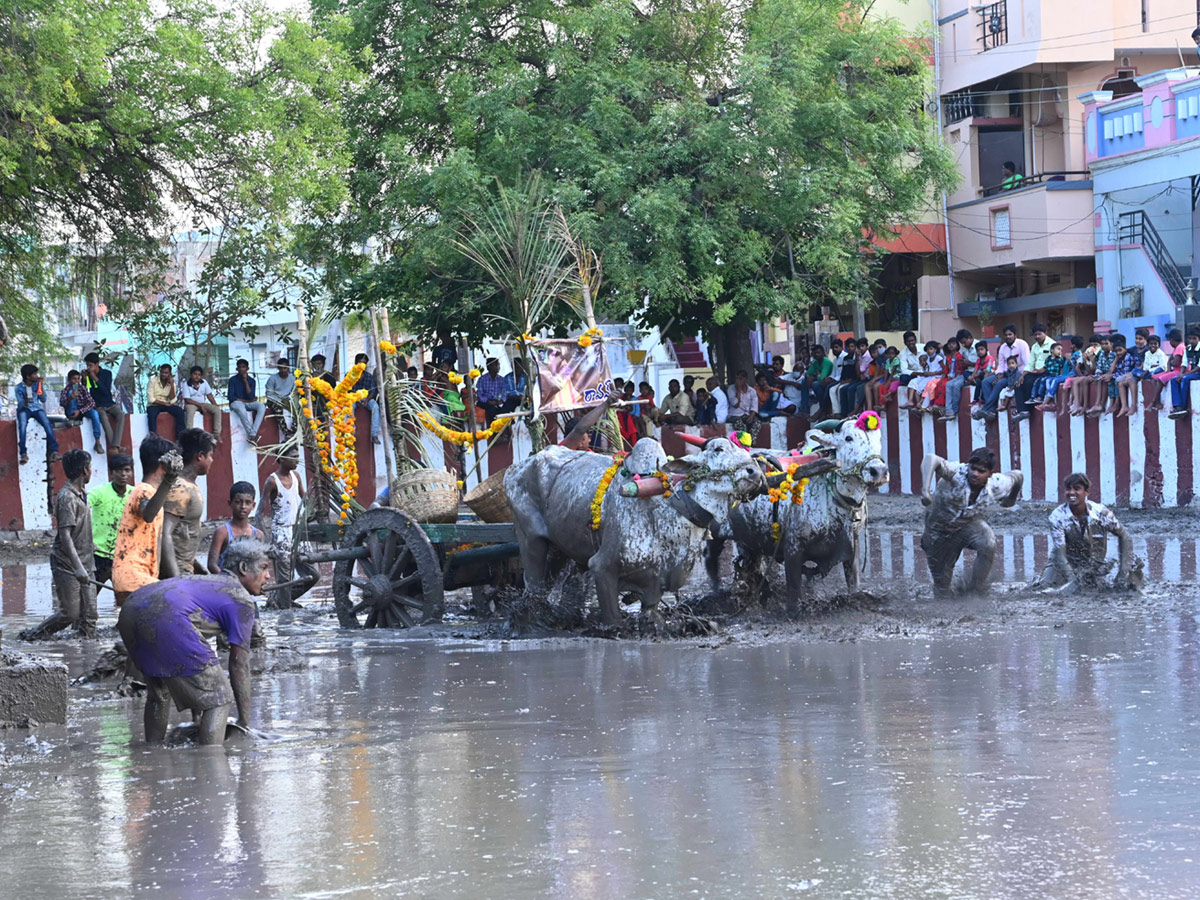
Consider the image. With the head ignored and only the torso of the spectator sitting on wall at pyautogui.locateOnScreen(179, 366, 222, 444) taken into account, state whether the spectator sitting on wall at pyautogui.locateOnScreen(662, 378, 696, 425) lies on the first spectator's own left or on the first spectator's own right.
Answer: on the first spectator's own left

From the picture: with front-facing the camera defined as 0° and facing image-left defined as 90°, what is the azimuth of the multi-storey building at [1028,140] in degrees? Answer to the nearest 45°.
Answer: approximately 45°

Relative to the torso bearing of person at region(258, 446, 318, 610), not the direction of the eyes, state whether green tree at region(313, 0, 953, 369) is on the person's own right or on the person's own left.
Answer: on the person's own left

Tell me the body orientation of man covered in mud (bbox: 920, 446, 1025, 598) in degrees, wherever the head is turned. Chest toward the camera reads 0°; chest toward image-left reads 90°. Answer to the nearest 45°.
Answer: approximately 0°

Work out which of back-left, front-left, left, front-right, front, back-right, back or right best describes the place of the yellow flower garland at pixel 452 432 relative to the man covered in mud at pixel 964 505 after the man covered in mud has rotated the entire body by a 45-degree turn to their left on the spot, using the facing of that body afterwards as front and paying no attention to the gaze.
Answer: back-right

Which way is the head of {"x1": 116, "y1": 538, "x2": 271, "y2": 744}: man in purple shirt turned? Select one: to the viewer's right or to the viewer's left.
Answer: to the viewer's right

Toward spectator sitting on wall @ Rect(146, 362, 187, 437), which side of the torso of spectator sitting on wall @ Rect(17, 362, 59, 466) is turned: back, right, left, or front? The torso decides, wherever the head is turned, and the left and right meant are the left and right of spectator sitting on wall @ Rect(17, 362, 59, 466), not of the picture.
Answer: left

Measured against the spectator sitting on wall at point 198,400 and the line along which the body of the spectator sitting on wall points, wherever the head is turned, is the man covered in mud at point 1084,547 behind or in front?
in front

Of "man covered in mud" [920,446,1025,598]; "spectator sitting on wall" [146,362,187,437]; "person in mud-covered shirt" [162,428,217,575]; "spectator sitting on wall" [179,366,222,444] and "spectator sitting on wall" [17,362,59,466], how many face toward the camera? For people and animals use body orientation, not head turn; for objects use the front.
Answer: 4

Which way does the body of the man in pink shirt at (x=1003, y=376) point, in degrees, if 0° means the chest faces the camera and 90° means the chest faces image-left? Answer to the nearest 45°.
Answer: approximately 45°
